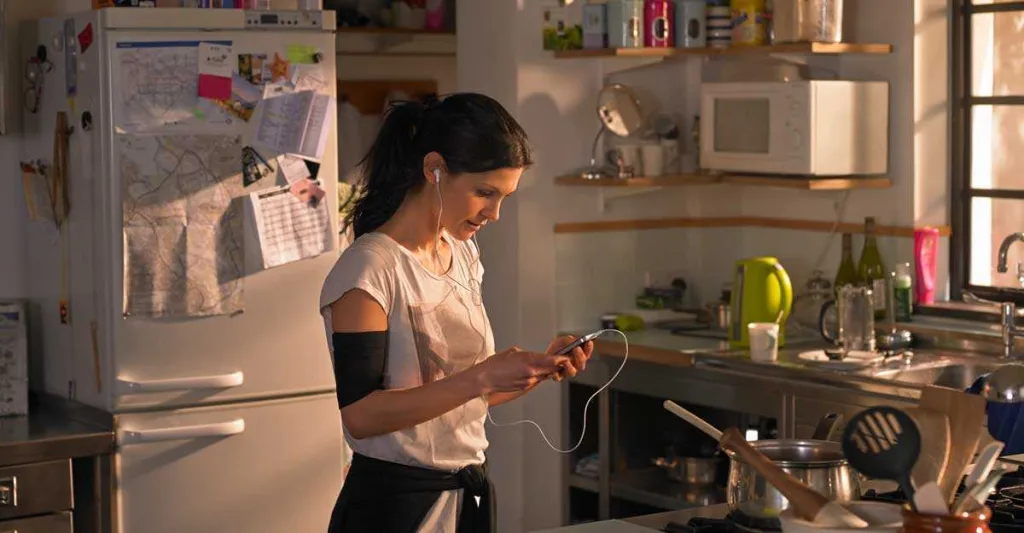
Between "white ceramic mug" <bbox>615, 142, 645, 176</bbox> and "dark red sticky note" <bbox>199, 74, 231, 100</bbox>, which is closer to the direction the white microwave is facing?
the dark red sticky note

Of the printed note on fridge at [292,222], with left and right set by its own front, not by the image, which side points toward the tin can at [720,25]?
left

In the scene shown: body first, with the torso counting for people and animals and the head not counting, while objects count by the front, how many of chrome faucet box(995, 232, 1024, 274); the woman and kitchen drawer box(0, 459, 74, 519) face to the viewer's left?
1

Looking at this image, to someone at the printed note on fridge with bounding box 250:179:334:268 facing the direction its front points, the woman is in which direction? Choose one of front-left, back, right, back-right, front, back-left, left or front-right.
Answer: front

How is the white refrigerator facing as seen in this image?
toward the camera

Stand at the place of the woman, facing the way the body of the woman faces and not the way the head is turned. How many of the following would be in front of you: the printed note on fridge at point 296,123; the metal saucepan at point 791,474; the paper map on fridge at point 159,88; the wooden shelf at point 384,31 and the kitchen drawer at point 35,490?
1

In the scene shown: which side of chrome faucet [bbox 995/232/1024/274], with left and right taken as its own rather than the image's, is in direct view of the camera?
left

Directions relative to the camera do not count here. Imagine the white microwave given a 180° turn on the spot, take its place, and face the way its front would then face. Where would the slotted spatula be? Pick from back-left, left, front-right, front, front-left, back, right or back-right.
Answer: back-right

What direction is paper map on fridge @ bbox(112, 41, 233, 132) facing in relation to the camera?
toward the camera
